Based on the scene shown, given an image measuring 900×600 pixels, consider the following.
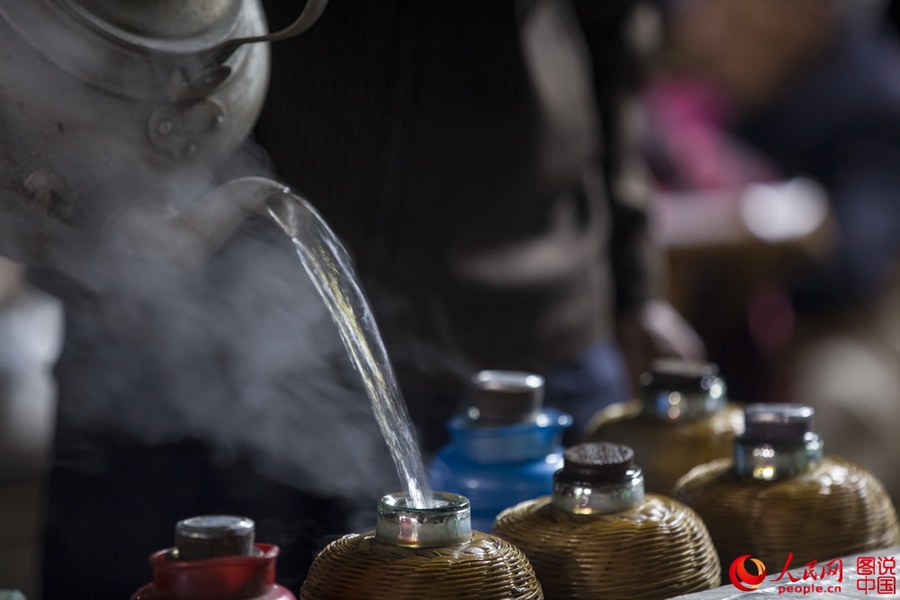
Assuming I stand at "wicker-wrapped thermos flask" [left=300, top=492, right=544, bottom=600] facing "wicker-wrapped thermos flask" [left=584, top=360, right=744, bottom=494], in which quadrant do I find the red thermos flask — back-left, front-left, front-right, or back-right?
back-left
